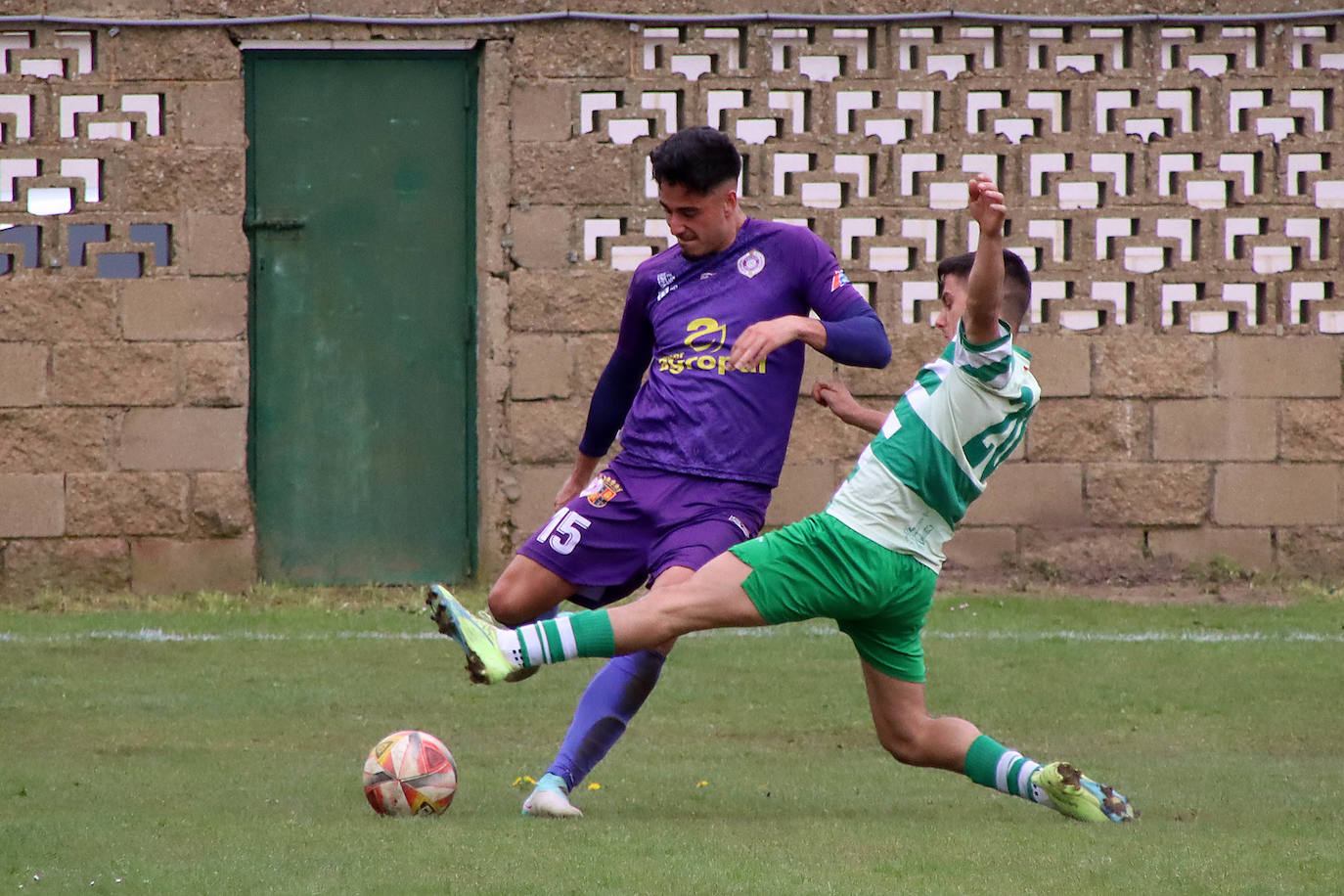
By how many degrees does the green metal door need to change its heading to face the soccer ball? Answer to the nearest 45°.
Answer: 0° — it already faces it

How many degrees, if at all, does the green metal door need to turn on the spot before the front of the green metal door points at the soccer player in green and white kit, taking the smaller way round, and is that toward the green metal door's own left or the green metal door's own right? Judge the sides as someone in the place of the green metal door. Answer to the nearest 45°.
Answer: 0° — it already faces them

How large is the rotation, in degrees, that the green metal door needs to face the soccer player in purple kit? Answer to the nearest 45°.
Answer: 0° — it already faces them

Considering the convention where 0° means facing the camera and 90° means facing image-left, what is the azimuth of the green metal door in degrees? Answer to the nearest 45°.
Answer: approximately 0°

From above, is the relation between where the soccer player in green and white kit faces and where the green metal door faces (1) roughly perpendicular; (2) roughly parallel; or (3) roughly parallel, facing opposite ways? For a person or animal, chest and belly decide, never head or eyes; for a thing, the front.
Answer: roughly perpendicular

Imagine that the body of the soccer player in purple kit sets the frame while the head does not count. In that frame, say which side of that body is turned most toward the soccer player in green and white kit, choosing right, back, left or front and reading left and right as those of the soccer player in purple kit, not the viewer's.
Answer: left

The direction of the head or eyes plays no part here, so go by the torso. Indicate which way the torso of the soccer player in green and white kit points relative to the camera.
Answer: to the viewer's left

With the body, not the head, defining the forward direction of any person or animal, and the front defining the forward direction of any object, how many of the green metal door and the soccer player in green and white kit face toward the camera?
1

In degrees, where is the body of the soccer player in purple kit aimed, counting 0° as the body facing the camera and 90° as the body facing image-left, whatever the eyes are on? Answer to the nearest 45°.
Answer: approximately 45°
